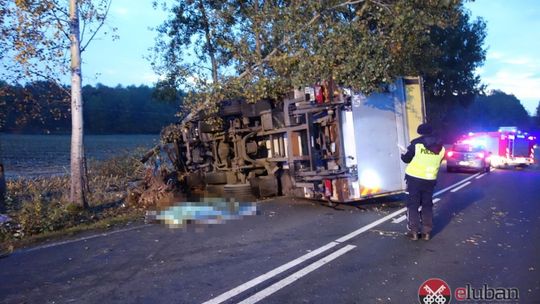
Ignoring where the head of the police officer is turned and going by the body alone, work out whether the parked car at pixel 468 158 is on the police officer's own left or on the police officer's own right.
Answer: on the police officer's own right

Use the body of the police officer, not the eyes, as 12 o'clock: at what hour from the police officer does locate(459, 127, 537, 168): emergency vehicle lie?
The emergency vehicle is roughly at 2 o'clock from the police officer.

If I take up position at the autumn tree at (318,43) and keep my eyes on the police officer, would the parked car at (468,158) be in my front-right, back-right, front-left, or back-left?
back-left

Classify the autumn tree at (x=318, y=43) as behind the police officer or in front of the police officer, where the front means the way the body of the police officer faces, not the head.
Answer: in front

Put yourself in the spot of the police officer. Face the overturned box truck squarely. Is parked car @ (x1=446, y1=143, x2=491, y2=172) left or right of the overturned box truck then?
right

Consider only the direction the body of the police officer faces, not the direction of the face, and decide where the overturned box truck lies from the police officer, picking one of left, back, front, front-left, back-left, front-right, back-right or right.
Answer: front

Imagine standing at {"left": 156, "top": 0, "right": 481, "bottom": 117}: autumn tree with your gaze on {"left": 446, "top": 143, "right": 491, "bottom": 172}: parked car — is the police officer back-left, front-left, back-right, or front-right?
back-right

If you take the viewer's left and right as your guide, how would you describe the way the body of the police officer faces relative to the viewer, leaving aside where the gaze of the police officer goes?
facing away from the viewer and to the left of the viewer
